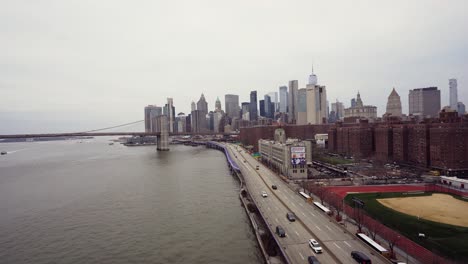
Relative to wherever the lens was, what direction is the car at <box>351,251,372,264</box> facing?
facing away from the viewer and to the left of the viewer

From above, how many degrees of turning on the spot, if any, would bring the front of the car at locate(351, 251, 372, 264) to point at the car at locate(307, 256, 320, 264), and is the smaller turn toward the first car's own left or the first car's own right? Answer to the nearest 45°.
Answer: approximately 90° to the first car's own left

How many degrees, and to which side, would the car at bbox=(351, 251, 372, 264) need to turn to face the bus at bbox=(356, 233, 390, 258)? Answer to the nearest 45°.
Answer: approximately 45° to its right

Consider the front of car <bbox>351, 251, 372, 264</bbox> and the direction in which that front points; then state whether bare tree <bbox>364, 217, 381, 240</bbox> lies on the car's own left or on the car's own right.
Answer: on the car's own right

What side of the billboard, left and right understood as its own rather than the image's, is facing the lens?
front

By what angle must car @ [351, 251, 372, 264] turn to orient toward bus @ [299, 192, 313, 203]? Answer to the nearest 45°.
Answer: approximately 45° to its right

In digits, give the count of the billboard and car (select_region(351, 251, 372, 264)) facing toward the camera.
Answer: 1

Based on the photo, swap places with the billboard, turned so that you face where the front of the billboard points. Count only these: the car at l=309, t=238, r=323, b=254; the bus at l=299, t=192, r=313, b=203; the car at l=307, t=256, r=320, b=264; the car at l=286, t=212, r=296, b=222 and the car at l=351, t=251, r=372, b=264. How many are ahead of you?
5

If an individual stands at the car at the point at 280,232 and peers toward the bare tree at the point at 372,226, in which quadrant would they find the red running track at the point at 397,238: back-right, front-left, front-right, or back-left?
front-right

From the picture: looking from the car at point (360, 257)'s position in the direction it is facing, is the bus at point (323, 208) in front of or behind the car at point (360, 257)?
in front

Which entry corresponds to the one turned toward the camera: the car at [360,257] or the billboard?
the billboard

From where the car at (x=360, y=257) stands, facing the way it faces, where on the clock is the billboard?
The billboard is roughly at 1 o'clock from the car.

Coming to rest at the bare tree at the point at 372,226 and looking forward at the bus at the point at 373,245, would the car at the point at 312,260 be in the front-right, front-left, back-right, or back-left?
front-right

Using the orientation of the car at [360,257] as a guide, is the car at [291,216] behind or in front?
in front

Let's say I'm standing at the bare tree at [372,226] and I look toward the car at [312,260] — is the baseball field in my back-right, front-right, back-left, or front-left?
back-left

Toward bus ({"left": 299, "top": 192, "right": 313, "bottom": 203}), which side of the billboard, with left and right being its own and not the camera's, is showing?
front
